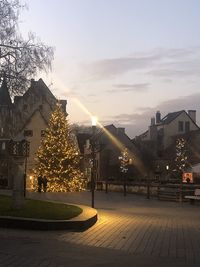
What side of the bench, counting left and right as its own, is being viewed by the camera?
front
